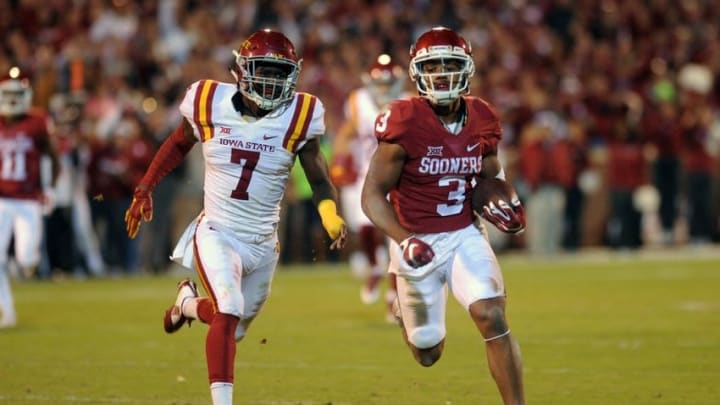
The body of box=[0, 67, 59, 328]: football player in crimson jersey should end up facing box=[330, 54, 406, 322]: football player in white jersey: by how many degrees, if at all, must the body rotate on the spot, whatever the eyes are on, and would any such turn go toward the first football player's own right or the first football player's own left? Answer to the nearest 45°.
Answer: approximately 90° to the first football player's own left

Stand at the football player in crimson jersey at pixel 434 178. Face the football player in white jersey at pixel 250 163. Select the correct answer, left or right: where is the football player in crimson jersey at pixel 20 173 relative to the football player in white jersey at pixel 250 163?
right

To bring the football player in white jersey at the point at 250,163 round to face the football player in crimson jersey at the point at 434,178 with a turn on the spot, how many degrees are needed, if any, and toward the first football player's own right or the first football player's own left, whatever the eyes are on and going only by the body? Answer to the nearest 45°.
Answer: approximately 90° to the first football player's own left

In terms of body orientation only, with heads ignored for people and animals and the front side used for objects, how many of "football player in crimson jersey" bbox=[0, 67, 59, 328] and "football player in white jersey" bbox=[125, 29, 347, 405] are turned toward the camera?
2

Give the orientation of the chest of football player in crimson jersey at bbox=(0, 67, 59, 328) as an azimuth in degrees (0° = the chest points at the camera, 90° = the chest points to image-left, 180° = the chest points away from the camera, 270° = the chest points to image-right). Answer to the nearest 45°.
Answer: approximately 0°

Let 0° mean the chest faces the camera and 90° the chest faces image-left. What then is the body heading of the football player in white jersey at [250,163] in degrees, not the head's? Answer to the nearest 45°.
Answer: approximately 0°
